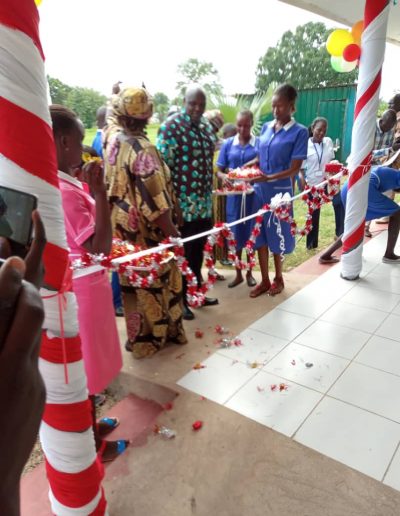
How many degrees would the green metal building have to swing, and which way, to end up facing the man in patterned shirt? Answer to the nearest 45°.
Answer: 0° — it already faces them

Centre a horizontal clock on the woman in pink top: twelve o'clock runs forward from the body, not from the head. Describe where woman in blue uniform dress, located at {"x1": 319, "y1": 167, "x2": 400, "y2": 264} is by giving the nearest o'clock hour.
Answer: The woman in blue uniform dress is roughly at 11 o'clock from the woman in pink top.

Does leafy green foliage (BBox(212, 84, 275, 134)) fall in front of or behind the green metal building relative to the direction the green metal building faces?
in front

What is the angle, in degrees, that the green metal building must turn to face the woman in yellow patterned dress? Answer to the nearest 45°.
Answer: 0° — it already faces them

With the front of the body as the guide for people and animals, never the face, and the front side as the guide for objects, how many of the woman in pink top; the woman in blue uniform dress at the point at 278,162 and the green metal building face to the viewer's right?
1

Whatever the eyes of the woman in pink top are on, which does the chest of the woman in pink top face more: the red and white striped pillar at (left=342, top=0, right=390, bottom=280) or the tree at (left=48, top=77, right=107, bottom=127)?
the red and white striped pillar

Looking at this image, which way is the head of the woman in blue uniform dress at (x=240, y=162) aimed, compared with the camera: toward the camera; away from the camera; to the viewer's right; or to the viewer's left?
toward the camera

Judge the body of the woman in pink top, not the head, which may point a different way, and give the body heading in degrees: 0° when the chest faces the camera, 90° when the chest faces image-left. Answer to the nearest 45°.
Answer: approximately 270°

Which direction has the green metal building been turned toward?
toward the camera

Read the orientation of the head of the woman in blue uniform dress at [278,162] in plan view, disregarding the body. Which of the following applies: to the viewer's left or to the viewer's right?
to the viewer's left

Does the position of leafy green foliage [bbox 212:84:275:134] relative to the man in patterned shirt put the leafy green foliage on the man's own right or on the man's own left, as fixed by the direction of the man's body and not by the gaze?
on the man's own left

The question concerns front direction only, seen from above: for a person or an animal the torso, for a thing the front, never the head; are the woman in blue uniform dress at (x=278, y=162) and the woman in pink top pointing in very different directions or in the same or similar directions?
very different directions

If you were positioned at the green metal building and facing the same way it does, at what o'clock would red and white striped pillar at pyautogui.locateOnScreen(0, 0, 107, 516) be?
The red and white striped pillar is roughly at 12 o'clock from the green metal building.

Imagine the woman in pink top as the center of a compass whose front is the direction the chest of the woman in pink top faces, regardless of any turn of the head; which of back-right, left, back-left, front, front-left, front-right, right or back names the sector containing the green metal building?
front-left

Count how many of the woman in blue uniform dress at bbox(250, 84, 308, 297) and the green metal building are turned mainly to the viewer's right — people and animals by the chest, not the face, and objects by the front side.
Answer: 0

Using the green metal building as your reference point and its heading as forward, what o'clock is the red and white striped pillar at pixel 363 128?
The red and white striped pillar is roughly at 12 o'clock from the green metal building.

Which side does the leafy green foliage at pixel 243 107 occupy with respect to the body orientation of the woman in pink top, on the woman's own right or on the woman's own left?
on the woman's own left

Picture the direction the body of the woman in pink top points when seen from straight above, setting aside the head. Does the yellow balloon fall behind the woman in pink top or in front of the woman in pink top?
in front

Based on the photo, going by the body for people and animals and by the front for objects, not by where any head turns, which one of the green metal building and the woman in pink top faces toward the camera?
the green metal building
